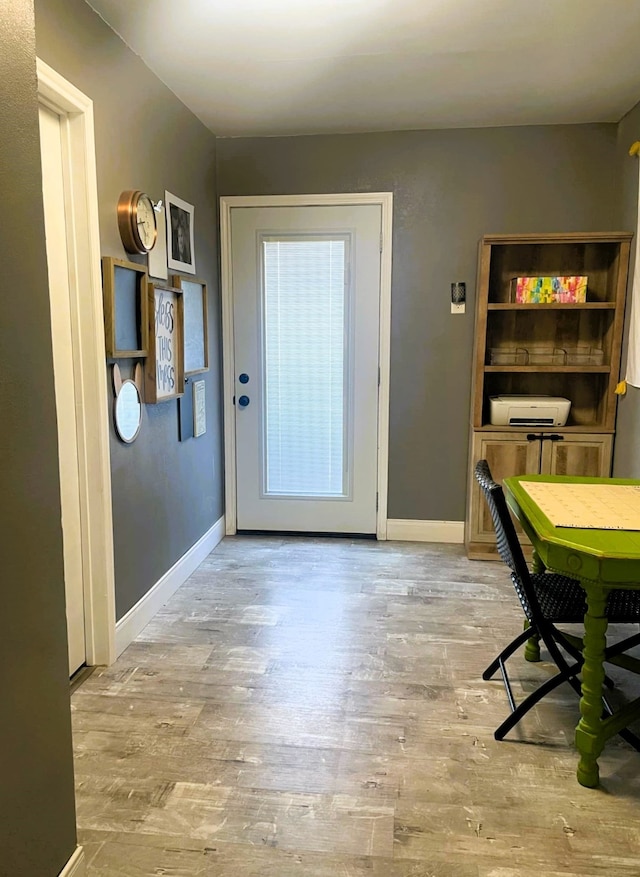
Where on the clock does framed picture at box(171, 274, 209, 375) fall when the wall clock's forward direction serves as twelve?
The framed picture is roughly at 8 o'clock from the wall clock.

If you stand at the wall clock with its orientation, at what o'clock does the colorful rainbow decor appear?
The colorful rainbow decor is roughly at 10 o'clock from the wall clock.

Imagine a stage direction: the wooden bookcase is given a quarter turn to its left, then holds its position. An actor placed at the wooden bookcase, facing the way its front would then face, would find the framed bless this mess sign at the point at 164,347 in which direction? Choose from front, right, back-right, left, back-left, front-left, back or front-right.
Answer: back-right

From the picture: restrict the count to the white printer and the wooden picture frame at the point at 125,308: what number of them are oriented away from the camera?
0

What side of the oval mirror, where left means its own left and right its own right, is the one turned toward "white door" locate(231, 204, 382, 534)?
left

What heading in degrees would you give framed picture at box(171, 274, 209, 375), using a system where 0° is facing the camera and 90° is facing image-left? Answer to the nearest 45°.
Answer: approximately 315°

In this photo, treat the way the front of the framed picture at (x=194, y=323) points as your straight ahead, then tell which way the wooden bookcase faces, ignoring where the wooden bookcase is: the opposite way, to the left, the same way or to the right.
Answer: to the right
